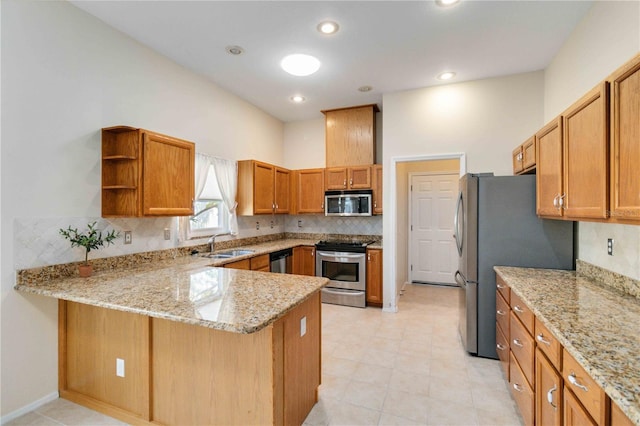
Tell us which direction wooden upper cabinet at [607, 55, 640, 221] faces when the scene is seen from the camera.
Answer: facing the viewer and to the left of the viewer

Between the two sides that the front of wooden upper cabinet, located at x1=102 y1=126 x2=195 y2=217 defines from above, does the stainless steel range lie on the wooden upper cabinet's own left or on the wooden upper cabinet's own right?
on the wooden upper cabinet's own left

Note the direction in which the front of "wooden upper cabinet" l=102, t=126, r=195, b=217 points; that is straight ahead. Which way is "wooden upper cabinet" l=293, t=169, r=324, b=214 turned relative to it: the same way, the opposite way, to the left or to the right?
to the right

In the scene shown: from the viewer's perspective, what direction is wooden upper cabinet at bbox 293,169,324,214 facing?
toward the camera

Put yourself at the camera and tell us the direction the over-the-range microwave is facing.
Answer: facing the viewer

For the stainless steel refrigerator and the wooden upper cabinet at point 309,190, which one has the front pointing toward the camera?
the wooden upper cabinet

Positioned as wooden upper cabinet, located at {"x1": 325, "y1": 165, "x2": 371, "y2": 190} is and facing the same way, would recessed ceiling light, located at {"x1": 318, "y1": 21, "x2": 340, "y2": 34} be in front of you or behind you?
in front

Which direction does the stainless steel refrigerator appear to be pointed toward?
to the viewer's left

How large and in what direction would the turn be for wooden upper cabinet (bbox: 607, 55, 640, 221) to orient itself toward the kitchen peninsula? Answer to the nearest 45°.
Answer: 0° — it already faces it

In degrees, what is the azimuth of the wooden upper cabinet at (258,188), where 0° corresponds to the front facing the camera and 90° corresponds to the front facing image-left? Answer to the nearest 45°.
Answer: approximately 315°

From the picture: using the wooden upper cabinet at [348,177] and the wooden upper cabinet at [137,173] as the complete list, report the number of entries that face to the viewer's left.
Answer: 0

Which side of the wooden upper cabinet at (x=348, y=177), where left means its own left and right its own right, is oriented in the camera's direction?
front

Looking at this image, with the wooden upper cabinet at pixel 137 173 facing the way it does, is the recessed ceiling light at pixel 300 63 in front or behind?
in front

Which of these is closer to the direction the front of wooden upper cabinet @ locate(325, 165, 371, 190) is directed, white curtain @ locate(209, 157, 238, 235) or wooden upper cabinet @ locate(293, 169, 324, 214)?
the white curtain

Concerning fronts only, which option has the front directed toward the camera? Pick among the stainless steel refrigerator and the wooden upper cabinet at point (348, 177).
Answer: the wooden upper cabinet

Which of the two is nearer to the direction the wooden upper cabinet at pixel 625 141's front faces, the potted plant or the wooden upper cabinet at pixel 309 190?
the potted plant
